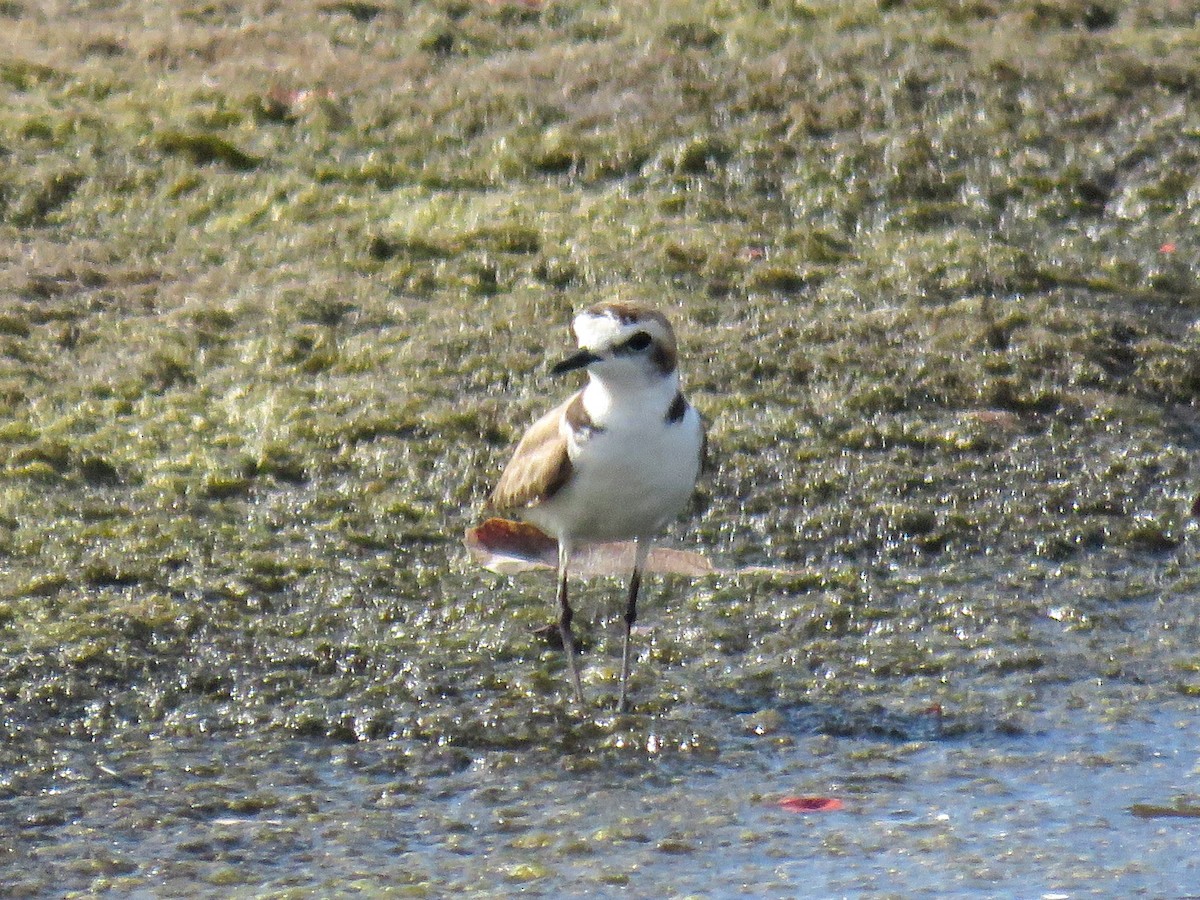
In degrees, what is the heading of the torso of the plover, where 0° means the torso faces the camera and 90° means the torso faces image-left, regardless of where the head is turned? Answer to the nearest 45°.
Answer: approximately 315°
